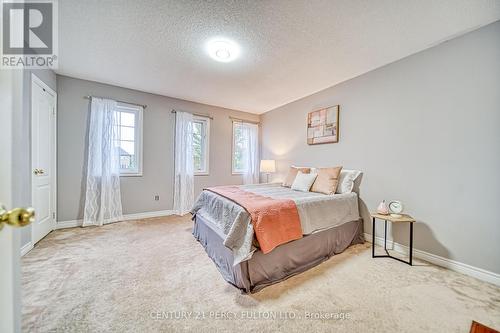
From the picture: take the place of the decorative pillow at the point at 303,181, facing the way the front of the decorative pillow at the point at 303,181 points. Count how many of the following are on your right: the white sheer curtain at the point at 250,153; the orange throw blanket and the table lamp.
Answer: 2

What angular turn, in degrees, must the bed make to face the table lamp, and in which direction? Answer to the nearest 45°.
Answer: approximately 135° to its right

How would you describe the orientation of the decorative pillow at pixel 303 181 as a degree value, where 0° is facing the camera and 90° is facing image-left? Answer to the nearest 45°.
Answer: approximately 45°

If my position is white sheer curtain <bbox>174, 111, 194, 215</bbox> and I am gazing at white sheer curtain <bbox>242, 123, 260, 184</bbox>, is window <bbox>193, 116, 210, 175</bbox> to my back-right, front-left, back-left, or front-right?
front-left

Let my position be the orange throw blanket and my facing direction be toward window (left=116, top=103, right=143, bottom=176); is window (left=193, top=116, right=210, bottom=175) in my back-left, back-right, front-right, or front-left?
front-right

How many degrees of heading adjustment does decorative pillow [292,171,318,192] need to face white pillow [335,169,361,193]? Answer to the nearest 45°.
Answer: approximately 135° to its left

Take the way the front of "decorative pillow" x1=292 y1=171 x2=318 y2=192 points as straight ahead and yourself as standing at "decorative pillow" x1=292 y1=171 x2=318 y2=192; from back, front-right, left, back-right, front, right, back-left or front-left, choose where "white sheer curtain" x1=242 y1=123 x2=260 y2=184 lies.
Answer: right

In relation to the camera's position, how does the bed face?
facing the viewer and to the left of the viewer

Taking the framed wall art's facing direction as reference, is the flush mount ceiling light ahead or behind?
ahead

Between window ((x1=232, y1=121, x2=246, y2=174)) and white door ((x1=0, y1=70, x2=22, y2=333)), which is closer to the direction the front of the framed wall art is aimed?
the white door

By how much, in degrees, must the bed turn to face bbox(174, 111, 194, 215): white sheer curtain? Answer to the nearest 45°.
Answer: approximately 90° to its right

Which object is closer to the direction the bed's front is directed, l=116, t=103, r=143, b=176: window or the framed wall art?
the window

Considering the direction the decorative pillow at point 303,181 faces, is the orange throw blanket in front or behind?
in front

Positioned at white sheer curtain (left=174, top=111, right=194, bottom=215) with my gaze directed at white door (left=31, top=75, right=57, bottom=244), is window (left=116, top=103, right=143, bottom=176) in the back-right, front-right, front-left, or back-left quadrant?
front-right

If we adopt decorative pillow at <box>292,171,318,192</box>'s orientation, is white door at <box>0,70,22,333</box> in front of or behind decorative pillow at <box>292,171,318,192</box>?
in front

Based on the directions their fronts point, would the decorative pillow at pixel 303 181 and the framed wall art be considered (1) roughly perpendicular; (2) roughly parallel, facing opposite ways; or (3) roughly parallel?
roughly parallel
